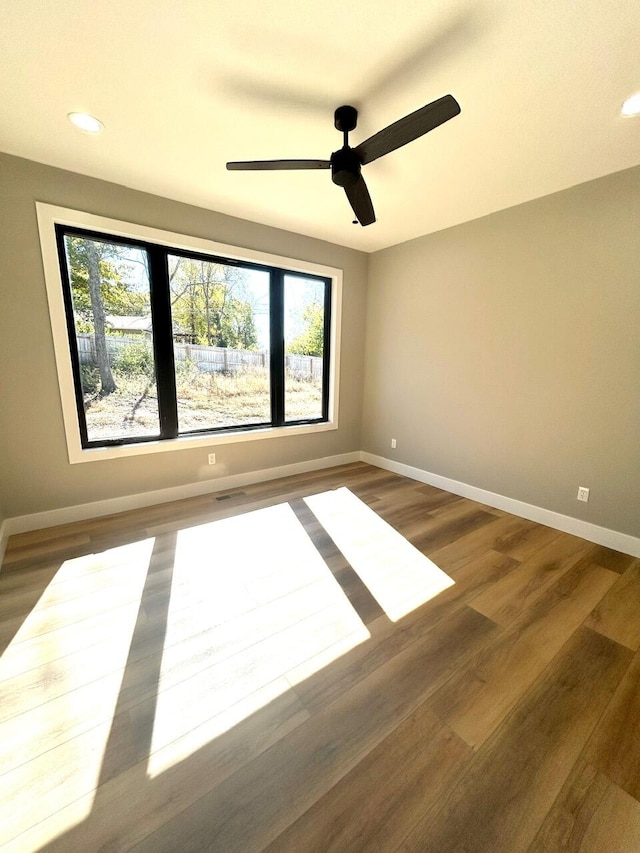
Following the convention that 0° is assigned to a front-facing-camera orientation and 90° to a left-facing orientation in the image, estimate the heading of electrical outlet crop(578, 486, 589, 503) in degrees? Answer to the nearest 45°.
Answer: approximately 45°

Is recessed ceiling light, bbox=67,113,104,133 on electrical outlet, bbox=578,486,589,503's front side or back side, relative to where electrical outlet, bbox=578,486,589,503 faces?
on the front side
